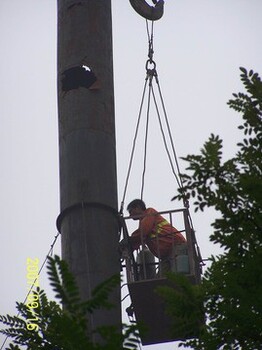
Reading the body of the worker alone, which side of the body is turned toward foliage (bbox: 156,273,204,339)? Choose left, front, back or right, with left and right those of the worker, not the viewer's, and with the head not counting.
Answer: left

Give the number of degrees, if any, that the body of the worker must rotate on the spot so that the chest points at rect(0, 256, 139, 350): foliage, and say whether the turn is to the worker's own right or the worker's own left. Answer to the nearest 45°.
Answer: approximately 90° to the worker's own left

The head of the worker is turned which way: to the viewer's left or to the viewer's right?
to the viewer's left

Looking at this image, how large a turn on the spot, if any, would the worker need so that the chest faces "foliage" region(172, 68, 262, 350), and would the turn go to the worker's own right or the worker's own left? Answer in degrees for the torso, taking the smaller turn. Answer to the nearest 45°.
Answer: approximately 90° to the worker's own left

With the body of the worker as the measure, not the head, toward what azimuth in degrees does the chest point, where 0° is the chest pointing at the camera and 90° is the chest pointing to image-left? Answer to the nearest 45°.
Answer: approximately 90°
